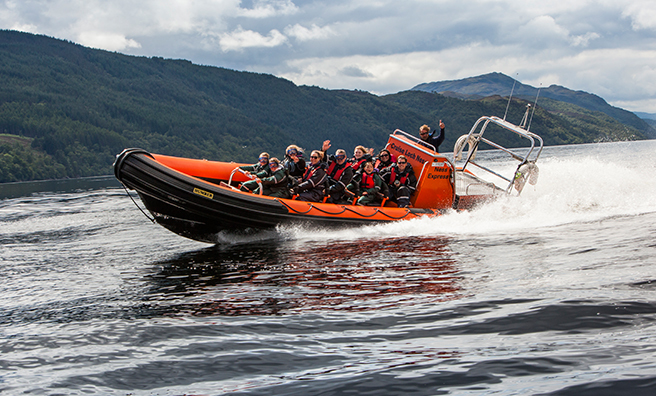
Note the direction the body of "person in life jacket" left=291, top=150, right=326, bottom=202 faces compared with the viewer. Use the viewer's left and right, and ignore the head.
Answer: facing the viewer and to the left of the viewer

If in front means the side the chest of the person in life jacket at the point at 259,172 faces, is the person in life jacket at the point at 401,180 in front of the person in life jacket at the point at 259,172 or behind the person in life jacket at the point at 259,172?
behind

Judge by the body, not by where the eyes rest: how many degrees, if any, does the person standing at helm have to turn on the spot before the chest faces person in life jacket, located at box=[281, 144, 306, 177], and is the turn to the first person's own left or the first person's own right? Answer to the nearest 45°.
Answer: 0° — they already face them

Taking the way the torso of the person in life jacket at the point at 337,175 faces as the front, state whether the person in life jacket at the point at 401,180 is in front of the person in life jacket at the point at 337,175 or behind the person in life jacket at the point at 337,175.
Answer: behind

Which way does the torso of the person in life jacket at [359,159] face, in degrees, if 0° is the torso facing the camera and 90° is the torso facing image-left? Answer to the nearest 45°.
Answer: approximately 45°

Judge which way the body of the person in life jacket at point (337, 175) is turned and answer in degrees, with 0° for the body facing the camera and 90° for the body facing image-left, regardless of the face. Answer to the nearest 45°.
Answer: approximately 45°

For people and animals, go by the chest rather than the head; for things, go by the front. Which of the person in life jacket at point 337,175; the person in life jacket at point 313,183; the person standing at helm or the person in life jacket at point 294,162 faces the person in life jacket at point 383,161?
the person standing at helm

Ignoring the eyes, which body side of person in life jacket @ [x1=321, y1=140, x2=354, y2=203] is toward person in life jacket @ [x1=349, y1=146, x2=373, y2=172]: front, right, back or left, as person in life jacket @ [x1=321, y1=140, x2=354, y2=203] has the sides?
back

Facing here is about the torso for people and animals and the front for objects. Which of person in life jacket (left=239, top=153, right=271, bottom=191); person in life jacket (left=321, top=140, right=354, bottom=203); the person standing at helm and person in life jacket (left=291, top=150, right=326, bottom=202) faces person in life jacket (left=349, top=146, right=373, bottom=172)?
the person standing at helm
